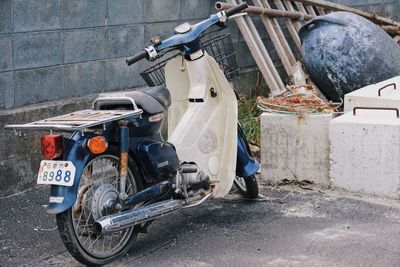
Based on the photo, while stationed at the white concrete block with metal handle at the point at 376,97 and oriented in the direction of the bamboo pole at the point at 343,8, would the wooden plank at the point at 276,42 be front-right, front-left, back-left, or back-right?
front-left

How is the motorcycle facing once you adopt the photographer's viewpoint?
facing away from the viewer and to the right of the viewer

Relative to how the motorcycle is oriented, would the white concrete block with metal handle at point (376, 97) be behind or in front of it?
in front

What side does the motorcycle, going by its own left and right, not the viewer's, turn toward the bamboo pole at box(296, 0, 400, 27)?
front

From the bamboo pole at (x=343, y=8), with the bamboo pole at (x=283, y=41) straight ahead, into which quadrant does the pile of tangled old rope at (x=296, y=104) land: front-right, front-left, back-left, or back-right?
front-left

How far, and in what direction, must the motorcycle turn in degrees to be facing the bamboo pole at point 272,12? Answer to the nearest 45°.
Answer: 0° — it already faces it
